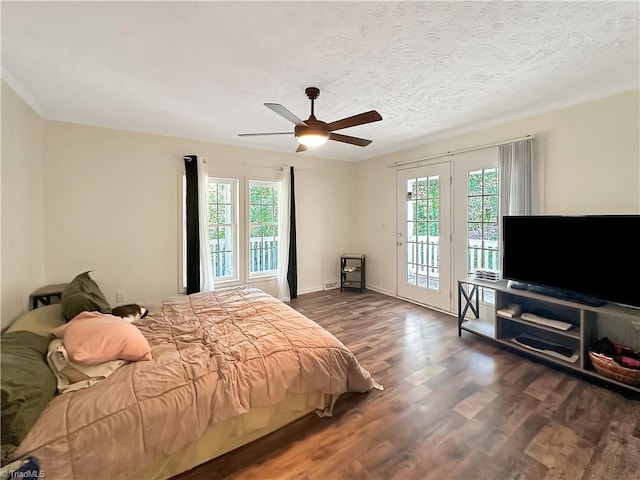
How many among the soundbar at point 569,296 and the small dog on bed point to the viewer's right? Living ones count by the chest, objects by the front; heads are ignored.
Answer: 1

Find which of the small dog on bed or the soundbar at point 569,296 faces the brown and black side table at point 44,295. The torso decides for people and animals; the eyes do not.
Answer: the soundbar

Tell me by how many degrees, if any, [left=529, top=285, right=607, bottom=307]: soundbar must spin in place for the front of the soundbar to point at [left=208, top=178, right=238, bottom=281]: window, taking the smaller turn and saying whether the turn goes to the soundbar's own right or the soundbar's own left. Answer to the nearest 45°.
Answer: approximately 45° to the soundbar's own right

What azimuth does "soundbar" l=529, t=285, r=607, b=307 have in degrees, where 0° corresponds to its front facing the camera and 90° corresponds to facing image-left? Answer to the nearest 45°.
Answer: approximately 45°

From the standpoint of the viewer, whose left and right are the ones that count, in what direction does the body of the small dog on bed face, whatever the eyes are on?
facing to the right of the viewer

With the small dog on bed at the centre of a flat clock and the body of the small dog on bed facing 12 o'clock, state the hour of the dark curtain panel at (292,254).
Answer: The dark curtain panel is roughly at 11 o'clock from the small dog on bed.

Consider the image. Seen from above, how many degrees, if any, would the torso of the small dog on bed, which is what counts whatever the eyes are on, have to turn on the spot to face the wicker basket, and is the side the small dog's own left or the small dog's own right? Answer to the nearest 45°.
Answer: approximately 45° to the small dog's own right

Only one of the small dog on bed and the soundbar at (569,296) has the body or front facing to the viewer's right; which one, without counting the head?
the small dog on bed

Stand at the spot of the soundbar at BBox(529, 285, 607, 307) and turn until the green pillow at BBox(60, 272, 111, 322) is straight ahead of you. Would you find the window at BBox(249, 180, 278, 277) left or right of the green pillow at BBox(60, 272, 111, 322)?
right
